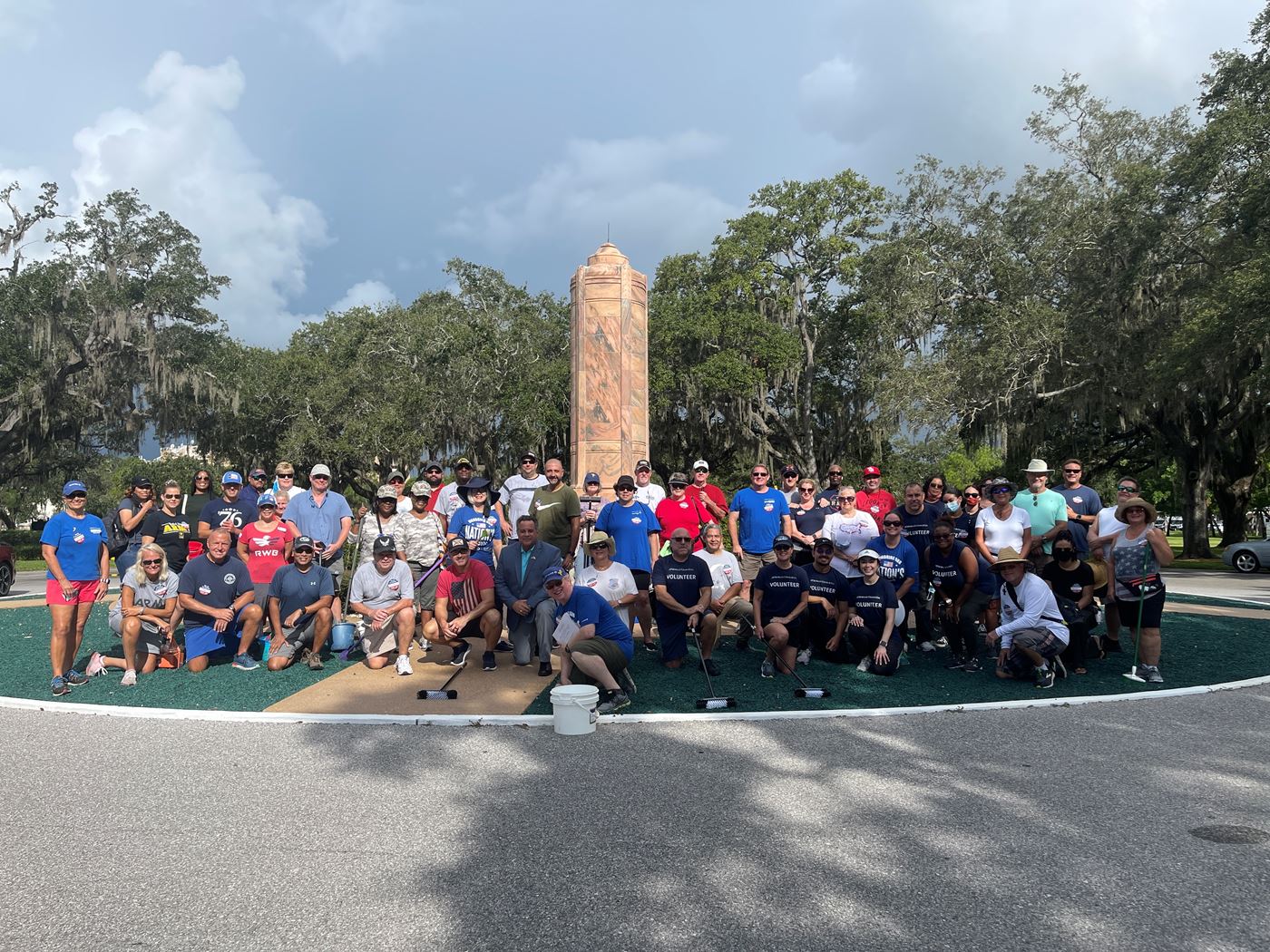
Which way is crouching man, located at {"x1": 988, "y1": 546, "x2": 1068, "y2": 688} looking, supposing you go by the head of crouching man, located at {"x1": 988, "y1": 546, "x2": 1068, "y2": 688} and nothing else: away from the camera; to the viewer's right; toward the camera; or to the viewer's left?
toward the camera

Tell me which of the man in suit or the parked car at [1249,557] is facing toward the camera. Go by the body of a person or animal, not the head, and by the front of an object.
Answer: the man in suit

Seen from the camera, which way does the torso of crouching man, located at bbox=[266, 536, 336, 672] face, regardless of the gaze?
toward the camera

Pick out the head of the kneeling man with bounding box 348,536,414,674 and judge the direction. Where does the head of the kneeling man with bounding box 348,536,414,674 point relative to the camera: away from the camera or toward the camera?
toward the camera

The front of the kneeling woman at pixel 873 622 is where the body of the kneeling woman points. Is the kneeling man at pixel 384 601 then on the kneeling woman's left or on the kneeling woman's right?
on the kneeling woman's right

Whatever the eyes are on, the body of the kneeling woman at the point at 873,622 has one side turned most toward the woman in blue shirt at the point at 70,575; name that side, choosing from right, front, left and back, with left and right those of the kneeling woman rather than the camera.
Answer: right

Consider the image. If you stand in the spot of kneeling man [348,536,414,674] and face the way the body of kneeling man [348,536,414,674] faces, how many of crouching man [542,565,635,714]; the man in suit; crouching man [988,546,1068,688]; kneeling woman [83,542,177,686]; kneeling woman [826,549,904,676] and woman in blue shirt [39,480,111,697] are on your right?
2

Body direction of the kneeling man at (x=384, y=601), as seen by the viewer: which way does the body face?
toward the camera

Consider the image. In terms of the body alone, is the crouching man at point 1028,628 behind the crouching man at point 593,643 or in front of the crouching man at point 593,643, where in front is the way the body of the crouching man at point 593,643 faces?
behind

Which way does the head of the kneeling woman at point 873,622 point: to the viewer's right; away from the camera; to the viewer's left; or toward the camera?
toward the camera

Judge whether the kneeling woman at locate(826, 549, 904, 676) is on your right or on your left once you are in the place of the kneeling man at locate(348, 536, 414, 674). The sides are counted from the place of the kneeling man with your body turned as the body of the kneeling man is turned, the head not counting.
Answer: on your left

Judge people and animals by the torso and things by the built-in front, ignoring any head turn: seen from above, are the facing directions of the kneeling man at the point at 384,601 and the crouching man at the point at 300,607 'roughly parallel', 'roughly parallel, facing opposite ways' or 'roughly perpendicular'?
roughly parallel

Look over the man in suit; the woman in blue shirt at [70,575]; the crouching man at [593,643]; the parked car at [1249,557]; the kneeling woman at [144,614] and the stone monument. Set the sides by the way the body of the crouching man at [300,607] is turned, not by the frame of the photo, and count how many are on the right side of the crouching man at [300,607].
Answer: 2

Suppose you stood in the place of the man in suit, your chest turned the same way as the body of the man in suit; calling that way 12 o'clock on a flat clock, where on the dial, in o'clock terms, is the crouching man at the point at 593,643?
The crouching man is roughly at 11 o'clock from the man in suit.
